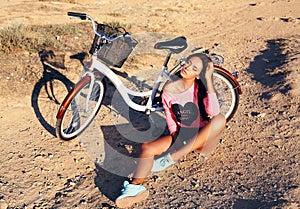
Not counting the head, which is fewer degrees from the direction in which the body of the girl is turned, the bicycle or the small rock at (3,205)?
the small rock

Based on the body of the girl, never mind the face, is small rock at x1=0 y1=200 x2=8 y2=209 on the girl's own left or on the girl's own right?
on the girl's own right

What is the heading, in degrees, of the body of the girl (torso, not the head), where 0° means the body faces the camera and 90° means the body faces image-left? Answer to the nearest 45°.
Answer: approximately 0°
